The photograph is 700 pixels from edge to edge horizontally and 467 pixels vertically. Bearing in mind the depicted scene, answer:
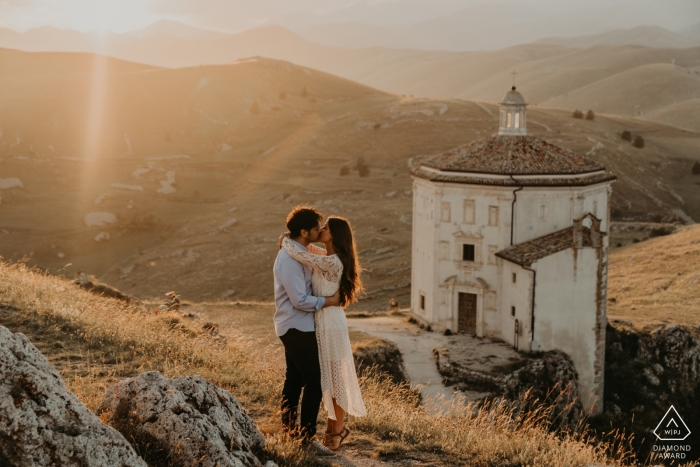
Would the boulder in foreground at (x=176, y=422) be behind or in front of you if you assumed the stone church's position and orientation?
in front

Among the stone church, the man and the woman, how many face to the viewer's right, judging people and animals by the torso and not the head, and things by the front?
1

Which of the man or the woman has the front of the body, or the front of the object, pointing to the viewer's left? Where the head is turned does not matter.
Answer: the woman

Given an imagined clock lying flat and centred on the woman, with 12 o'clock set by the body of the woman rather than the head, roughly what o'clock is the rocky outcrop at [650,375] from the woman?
The rocky outcrop is roughly at 4 o'clock from the woman.

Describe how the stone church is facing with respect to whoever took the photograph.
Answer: facing the viewer and to the left of the viewer

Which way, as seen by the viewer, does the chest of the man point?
to the viewer's right

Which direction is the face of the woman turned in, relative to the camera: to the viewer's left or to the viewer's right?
to the viewer's left

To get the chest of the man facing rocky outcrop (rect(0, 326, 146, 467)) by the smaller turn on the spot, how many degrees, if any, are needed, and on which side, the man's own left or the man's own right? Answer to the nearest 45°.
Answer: approximately 135° to the man's own right

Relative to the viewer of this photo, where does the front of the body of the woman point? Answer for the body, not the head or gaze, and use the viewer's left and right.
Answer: facing to the left of the viewer

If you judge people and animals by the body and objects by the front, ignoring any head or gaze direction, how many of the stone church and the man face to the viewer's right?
1

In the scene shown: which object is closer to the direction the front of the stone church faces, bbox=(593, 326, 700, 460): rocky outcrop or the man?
the man

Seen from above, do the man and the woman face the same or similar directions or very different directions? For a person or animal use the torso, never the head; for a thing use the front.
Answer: very different directions

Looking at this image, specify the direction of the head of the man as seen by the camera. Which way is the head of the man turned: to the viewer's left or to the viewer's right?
to the viewer's right
